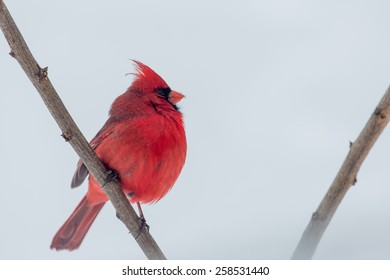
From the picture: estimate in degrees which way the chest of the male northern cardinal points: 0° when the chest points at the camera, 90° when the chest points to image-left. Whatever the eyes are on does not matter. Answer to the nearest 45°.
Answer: approximately 270°
